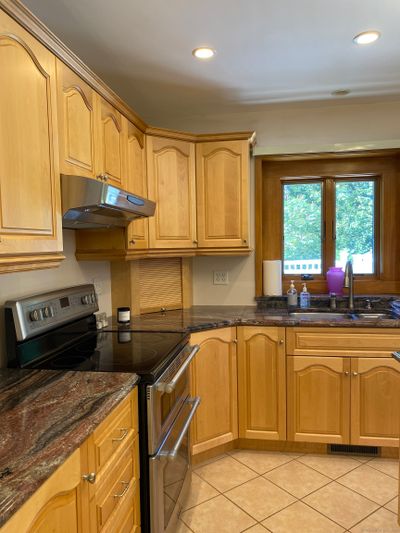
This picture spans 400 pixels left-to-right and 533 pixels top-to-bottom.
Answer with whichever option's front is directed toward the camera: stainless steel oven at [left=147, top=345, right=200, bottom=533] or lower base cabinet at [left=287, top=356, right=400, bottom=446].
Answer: the lower base cabinet

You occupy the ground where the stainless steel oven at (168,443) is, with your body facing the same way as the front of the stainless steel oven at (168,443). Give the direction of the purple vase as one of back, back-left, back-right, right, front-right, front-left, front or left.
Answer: front-left

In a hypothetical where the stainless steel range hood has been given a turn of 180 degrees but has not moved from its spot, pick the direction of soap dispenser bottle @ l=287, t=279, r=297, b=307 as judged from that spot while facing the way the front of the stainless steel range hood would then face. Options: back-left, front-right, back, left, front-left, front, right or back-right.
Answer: right

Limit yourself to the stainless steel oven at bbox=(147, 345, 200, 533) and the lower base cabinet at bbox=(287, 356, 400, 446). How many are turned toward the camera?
1

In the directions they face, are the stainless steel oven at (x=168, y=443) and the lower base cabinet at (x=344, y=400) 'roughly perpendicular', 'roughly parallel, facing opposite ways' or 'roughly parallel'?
roughly perpendicular

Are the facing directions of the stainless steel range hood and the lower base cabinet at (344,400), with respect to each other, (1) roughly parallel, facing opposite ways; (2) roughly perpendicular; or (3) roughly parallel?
roughly perpendicular

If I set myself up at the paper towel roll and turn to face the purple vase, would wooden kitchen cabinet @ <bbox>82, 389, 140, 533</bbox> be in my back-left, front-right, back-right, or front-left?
back-right

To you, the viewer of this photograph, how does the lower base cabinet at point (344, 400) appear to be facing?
facing the viewer

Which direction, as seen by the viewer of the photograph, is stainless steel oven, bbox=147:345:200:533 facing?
facing to the right of the viewer
